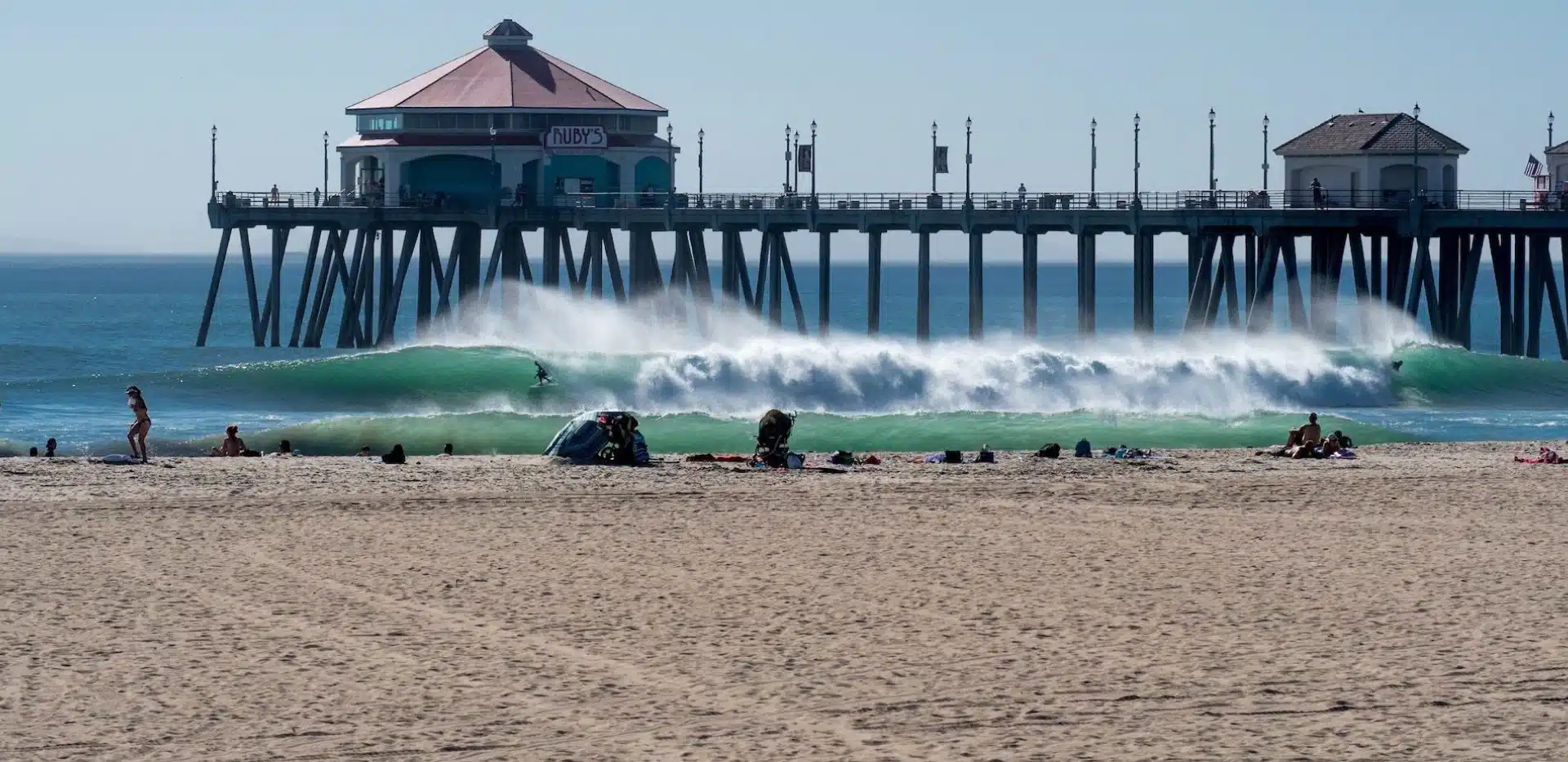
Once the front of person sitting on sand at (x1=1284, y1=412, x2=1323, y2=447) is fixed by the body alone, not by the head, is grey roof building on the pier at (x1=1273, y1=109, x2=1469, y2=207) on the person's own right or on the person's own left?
on the person's own right

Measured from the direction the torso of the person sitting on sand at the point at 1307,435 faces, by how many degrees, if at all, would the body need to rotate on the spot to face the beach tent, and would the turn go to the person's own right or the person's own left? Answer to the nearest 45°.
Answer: approximately 45° to the person's own left

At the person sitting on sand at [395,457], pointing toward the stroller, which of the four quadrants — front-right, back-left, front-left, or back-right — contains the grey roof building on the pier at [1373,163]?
front-left

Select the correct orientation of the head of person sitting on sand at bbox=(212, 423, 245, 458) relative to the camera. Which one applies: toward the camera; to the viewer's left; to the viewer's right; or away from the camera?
away from the camera

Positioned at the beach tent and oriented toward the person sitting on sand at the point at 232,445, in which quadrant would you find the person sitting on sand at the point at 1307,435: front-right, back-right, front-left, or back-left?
back-right
